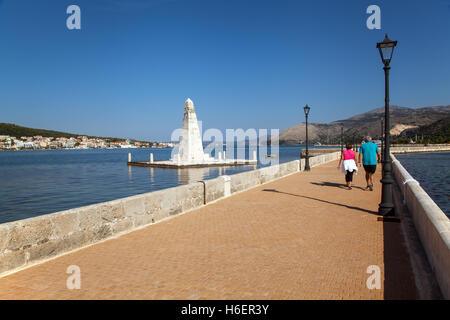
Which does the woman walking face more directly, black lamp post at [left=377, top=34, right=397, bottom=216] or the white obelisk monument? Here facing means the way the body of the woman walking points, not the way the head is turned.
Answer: the white obelisk monument

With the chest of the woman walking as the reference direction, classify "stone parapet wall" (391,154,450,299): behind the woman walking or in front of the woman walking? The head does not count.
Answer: behind

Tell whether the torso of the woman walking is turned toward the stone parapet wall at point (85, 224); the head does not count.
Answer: no

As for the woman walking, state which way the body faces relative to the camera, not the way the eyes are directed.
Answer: away from the camera

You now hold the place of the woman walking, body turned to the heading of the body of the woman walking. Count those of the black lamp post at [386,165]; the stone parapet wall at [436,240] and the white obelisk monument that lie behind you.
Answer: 2

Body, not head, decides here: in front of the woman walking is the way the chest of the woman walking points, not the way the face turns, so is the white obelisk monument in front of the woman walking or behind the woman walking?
in front

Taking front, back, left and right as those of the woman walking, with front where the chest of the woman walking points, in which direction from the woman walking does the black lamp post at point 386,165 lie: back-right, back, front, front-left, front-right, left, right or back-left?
back
